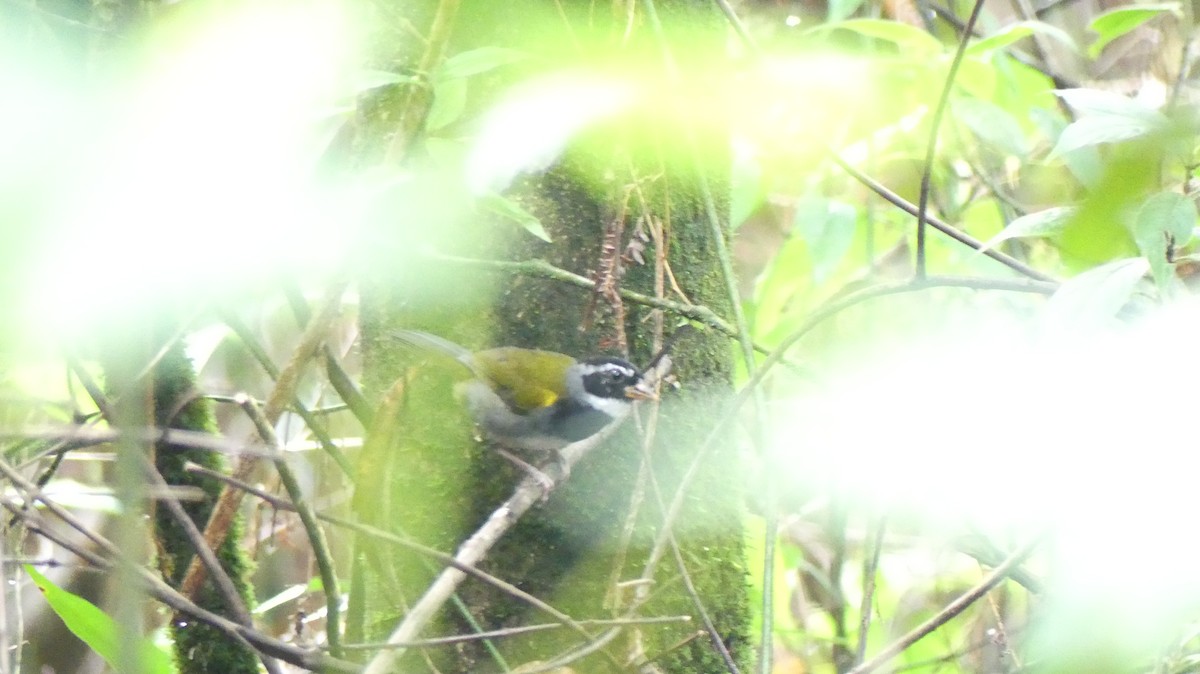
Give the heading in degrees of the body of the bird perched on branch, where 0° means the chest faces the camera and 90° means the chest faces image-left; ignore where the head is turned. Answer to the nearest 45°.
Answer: approximately 270°

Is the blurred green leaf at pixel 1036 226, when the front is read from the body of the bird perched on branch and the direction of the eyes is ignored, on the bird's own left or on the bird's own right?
on the bird's own right

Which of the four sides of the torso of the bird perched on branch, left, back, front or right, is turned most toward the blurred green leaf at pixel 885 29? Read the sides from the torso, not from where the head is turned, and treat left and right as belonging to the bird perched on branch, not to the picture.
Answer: front

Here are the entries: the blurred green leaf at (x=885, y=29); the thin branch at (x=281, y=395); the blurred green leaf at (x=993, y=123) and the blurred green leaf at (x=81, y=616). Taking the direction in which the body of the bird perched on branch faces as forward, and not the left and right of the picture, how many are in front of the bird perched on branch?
2

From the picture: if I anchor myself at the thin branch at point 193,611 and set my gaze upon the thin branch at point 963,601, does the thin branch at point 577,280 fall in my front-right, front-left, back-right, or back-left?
front-left

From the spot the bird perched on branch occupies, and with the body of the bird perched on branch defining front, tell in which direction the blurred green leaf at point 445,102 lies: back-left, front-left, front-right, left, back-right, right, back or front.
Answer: right

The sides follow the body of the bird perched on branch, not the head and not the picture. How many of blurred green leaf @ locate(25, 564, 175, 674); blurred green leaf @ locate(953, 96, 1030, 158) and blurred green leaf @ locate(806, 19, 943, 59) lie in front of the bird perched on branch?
2

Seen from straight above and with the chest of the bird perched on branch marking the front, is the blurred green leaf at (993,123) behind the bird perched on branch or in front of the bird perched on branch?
in front
